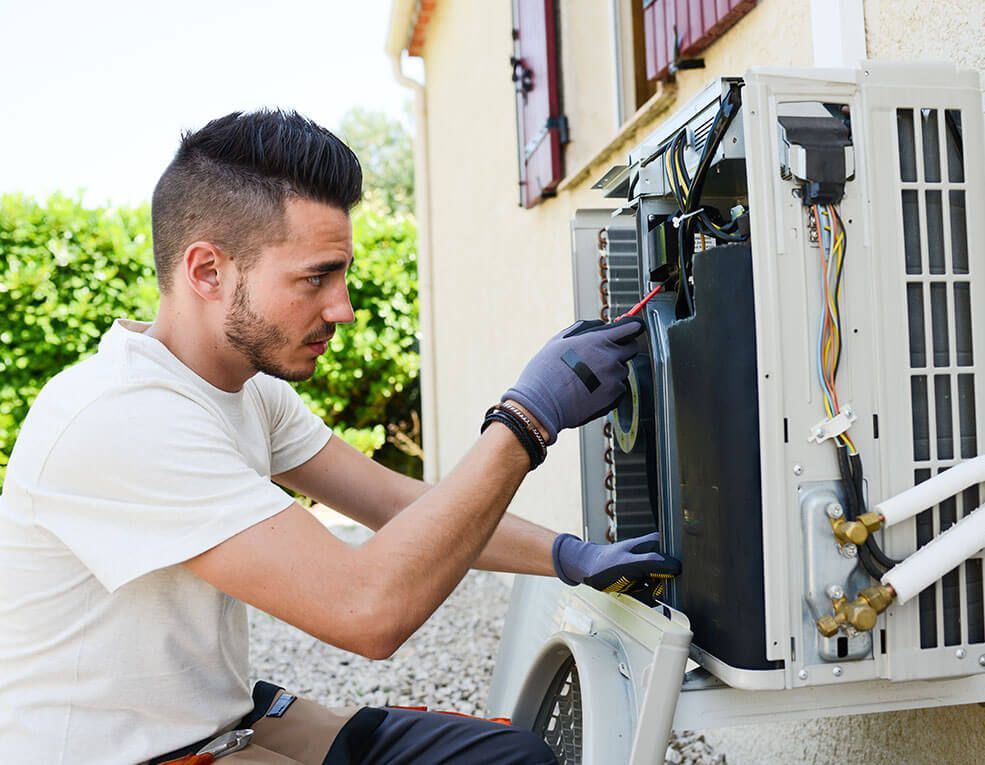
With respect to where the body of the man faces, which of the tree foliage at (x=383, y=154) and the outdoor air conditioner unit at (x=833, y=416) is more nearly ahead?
the outdoor air conditioner unit

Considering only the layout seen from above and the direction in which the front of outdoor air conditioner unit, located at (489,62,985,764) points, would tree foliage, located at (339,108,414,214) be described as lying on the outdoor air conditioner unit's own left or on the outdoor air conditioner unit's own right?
on the outdoor air conditioner unit's own right

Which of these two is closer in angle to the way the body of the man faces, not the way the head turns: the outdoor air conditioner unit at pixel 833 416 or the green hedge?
the outdoor air conditioner unit

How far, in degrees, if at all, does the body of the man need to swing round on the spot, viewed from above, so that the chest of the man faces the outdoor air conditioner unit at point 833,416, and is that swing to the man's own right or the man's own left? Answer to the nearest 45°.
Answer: approximately 45° to the man's own right

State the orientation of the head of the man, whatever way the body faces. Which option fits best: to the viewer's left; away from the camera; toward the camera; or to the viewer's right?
to the viewer's right

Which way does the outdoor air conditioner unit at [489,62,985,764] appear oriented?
to the viewer's left

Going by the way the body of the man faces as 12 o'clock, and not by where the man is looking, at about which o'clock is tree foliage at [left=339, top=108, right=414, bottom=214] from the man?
The tree foliage is roughly at 9 o'clock from the man.

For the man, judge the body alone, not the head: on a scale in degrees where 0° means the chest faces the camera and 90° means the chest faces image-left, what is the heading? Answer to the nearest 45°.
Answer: approximately 270°

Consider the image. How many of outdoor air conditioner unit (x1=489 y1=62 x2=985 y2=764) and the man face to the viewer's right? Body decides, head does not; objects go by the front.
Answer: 1

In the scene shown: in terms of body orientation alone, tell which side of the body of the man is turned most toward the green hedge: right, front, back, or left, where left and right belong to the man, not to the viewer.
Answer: left

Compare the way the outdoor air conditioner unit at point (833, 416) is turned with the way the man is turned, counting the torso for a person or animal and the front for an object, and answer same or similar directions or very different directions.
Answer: very different directions
